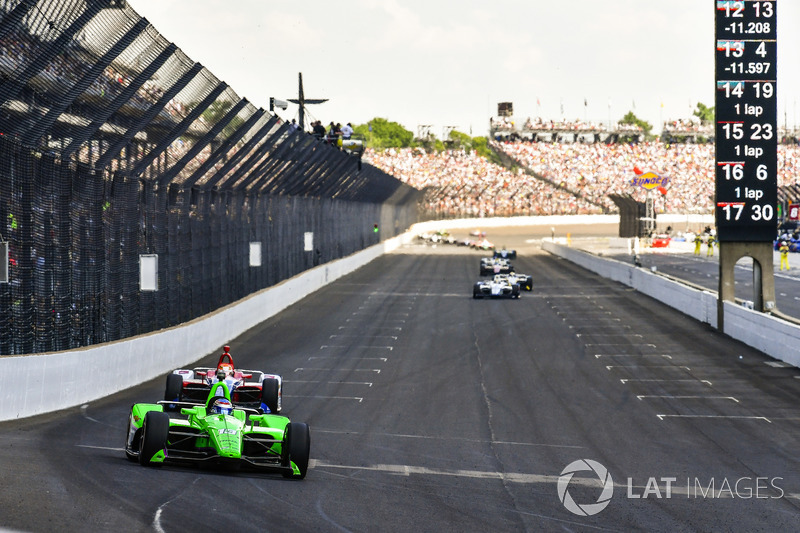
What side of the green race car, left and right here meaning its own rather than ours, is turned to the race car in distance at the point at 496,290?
back

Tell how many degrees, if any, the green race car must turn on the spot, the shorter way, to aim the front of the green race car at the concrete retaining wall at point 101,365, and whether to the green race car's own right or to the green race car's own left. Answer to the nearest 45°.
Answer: approximately 180°

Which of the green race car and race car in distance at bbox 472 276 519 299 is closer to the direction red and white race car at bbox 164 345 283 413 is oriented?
the green race car

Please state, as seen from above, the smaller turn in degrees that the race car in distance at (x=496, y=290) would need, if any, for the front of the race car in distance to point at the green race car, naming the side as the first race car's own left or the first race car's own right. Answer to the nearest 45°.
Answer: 0° — it already faces it

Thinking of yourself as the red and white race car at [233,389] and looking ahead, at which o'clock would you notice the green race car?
The green race car is roughly at 12 o'clock from the red and white race car.

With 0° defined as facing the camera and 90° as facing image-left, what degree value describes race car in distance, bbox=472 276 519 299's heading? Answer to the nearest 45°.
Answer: approximately 0°

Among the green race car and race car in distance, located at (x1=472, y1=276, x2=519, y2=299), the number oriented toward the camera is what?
2
